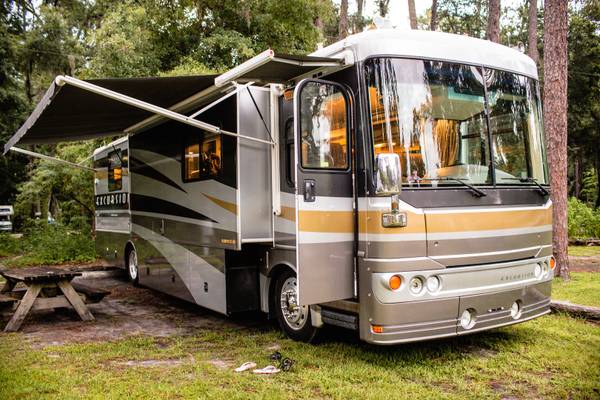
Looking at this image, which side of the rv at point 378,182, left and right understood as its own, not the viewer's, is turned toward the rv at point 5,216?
back

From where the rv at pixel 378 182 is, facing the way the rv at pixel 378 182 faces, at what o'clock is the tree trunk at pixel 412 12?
The tree trunk is roughly at 8 o'clock from the rv.

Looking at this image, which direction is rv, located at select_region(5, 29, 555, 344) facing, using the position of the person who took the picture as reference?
facing the viewer and to the right of the viewer

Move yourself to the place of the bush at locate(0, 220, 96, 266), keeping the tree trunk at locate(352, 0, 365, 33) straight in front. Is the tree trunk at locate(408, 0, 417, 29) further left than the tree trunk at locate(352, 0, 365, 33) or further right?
right

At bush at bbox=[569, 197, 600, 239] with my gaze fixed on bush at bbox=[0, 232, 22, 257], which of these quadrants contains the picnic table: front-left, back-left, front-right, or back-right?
front-left

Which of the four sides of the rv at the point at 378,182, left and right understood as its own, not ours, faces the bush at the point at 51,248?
back

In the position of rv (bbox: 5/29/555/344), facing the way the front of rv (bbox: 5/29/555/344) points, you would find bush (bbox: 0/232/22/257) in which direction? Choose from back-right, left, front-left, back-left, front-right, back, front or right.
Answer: back

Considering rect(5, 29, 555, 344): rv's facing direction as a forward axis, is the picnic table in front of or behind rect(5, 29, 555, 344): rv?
behind

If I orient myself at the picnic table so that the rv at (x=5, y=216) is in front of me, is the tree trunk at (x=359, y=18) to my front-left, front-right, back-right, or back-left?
front-right

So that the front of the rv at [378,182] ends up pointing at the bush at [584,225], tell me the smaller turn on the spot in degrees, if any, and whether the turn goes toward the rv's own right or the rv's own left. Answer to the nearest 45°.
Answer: approximately 90° to the rv's own left
